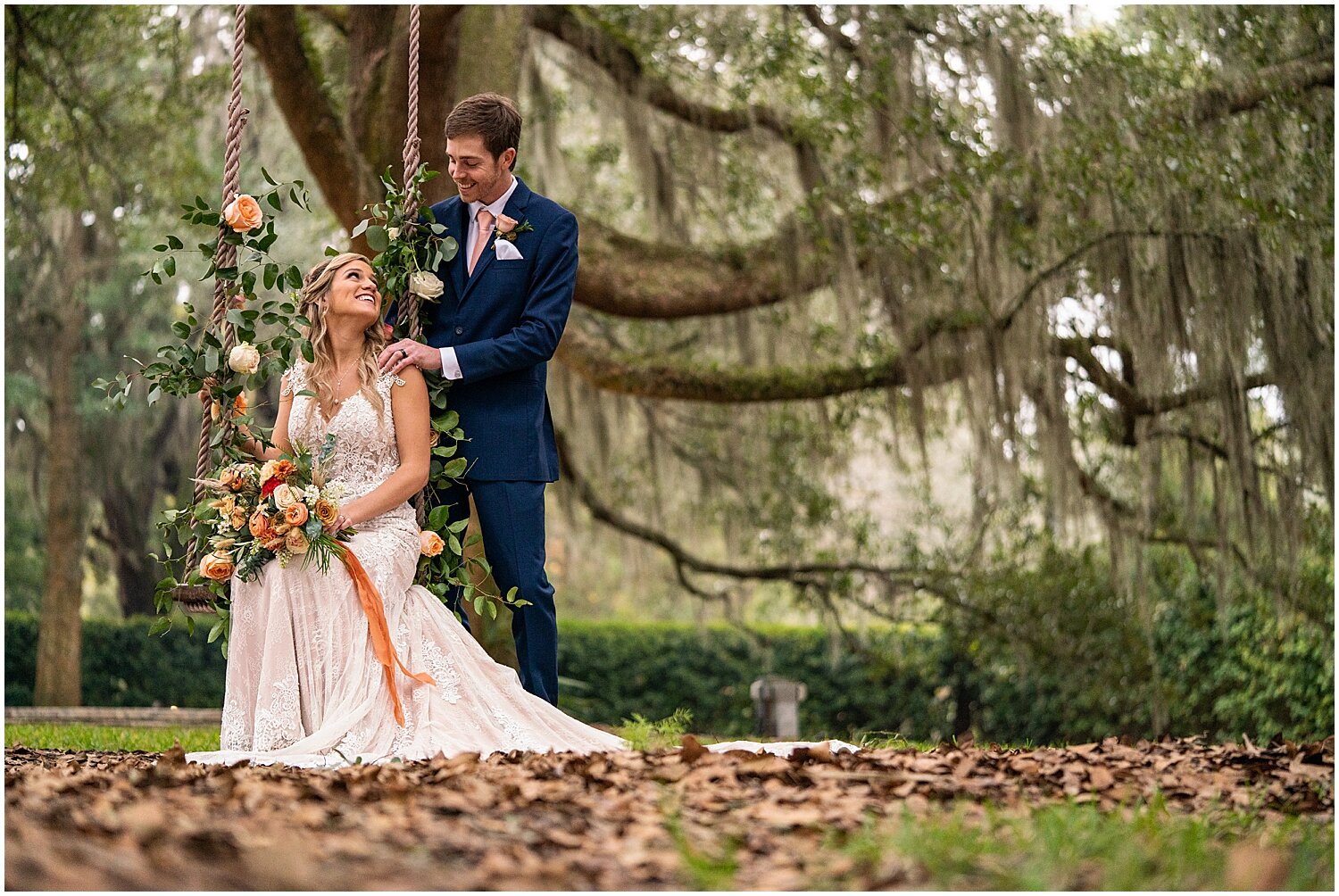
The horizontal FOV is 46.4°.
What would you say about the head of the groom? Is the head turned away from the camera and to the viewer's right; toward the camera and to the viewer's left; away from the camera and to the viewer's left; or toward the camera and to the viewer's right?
toward the camera and to the viewer's left

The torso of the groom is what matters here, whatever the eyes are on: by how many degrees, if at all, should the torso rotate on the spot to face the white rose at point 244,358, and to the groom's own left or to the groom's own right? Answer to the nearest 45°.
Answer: approximately 45° to the groom's own right

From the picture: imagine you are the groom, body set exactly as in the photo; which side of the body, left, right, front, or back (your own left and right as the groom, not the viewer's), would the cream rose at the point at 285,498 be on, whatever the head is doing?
front

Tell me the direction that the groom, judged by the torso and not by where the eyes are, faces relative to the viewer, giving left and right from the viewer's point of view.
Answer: facing the viewer and to the left of the viewer

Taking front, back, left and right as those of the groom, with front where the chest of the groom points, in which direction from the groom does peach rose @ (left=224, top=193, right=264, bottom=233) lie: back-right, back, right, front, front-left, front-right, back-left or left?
front-right

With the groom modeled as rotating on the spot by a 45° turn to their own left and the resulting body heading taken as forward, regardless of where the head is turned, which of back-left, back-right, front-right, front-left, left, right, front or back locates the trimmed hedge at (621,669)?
back
